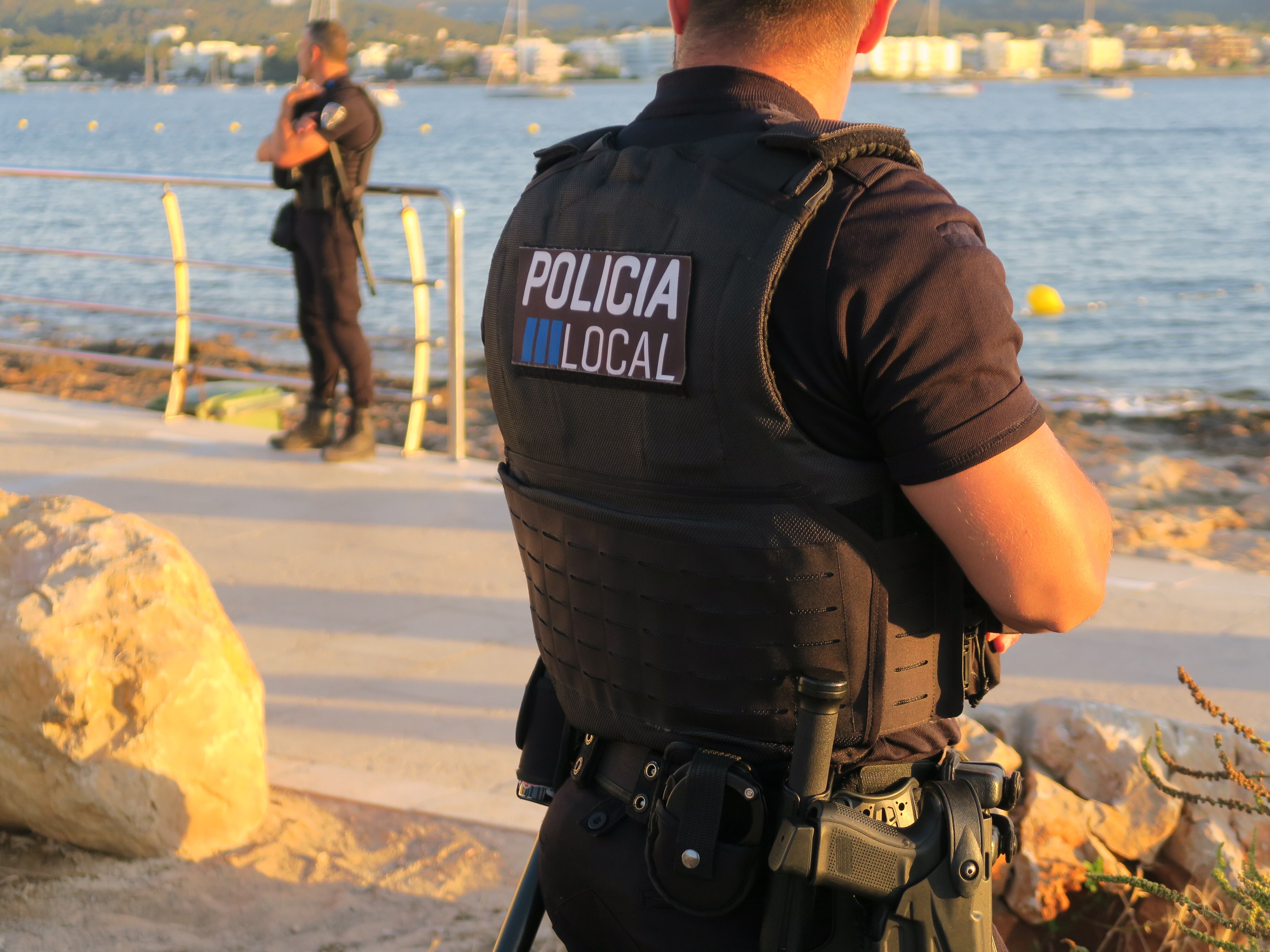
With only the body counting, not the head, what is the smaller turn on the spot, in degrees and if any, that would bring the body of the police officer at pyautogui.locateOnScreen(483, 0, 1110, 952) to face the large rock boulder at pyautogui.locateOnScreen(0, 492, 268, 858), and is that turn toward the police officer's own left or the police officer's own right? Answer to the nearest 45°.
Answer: approximately 90° to the police officer's own left

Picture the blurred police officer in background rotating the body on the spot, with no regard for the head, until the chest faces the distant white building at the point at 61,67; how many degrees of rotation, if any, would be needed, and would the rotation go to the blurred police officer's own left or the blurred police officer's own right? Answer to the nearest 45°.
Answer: approximately 90° to the blurred police officer's own right

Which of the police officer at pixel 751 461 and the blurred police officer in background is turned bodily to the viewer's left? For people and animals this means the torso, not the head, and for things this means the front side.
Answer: the blurred police officer in background

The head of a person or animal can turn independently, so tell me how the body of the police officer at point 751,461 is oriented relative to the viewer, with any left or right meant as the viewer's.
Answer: facing away from the viewer and to the right of the viewer

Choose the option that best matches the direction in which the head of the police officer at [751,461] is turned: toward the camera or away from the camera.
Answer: away from the camera

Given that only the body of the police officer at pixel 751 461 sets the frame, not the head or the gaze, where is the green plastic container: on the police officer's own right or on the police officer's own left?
on the police officer's own left

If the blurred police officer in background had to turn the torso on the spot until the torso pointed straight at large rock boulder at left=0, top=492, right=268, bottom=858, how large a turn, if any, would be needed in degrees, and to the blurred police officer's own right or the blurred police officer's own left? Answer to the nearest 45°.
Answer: approximately 90° to the blurred police officer's own left

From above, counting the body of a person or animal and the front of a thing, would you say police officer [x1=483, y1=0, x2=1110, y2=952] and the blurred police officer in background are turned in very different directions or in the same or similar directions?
very different directions

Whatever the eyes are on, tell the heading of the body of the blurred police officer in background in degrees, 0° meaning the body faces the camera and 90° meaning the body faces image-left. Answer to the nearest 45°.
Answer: approximately 90°

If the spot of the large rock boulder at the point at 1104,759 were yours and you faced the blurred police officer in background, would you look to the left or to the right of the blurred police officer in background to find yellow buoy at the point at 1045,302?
right
